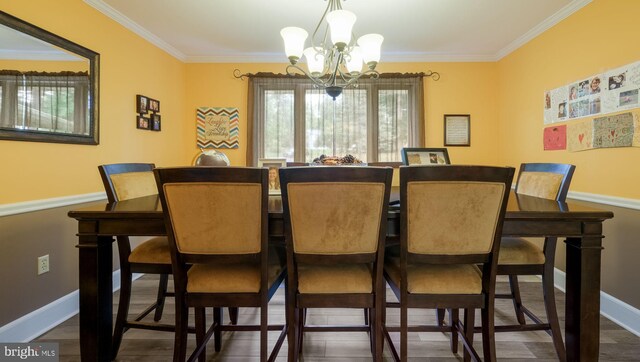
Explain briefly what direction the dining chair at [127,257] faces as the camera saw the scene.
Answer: facing the viewer and to the right of the viewer

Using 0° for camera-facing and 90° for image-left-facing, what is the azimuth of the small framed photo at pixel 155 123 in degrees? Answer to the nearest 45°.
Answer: approximately 315°

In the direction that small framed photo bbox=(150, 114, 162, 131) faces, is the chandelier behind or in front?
in front

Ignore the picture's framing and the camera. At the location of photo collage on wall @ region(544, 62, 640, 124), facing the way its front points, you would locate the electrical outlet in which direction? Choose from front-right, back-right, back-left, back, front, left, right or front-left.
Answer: front

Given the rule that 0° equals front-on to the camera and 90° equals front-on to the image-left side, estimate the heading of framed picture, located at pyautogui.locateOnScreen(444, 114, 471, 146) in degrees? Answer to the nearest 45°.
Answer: approximately 0°

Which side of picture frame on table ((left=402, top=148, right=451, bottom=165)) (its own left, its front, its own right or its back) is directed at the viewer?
front

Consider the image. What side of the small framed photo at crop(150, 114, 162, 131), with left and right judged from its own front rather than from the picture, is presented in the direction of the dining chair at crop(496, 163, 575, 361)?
front

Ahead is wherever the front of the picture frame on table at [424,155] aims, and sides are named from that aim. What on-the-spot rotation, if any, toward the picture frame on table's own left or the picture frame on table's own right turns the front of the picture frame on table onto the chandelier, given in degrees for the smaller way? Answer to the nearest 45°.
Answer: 0° — it already faces it

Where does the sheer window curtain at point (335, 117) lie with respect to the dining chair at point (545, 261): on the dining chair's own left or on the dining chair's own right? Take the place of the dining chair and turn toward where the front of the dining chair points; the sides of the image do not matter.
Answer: on the dining chair's own right

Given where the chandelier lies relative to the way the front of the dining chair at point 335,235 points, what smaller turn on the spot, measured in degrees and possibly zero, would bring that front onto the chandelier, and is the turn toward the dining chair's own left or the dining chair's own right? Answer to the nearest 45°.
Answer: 0° — it already faces it

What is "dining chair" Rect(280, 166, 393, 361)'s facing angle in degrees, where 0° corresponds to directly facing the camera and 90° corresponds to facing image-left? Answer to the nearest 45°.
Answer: approximately 180°

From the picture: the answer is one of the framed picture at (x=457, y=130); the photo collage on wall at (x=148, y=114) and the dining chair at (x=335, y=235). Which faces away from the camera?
the dining chair

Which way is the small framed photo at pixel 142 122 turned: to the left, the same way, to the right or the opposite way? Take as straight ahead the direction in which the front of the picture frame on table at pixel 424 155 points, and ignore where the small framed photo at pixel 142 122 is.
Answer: to the left

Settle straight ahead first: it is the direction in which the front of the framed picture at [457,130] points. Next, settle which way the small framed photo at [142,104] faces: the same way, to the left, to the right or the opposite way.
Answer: to the left

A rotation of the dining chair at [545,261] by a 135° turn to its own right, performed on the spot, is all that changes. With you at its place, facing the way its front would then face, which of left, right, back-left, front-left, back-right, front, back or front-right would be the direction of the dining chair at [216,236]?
back-left

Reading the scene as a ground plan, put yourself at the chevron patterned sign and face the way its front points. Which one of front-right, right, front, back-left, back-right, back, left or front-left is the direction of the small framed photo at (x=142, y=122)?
front-right

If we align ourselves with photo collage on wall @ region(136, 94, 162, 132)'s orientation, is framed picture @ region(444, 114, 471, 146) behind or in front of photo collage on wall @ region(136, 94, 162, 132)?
in front
